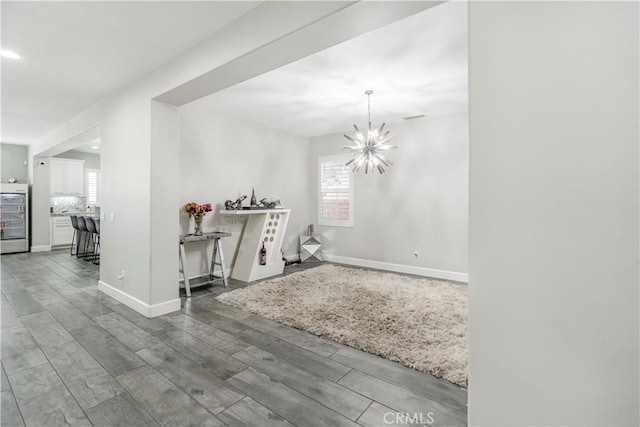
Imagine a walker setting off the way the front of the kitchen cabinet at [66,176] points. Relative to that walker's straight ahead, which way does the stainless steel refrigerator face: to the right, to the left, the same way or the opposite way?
the same way

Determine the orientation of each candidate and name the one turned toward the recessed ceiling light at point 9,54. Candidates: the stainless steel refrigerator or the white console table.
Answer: the stainless steel refrigerator

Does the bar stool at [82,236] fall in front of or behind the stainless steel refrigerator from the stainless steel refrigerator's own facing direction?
in front

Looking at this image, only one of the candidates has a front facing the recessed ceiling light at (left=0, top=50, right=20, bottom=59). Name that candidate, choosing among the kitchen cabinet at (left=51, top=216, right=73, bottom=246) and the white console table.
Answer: the kitchen cabinet

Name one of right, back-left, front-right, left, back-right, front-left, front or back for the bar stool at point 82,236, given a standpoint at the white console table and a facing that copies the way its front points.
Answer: back

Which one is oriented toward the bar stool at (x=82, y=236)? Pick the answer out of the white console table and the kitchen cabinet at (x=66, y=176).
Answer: the kitchen cabinet

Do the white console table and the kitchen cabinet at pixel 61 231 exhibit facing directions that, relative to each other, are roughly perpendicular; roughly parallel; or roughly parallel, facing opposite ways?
roughly parallel

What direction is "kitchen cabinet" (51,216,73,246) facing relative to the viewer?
toward the camera

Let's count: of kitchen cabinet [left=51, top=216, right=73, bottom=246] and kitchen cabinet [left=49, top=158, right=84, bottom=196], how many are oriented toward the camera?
2

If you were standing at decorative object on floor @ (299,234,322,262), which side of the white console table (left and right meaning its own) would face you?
left

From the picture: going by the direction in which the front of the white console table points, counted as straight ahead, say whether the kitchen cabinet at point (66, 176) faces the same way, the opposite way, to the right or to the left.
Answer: the same way

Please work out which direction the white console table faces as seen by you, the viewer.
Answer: facing the viewer and to the right of the viewer

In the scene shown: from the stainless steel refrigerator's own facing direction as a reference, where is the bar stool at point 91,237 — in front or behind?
in front

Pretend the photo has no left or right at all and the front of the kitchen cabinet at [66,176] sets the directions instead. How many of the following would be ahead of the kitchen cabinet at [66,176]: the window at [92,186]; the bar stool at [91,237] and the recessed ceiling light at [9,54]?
2

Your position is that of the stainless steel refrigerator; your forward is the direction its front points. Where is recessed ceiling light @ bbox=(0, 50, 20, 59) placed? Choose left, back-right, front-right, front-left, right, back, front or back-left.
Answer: front

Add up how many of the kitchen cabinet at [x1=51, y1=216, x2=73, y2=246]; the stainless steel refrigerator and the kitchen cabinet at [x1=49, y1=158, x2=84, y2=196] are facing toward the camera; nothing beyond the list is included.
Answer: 3

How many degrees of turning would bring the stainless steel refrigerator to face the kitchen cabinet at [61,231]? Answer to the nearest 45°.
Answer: approximately 90° to its left

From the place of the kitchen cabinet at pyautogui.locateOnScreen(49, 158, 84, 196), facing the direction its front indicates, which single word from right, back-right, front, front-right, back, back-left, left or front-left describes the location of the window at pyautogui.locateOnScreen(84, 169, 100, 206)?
back-left

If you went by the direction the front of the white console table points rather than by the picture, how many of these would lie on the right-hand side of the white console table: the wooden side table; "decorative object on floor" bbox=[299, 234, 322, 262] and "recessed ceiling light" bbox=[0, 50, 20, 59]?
2
